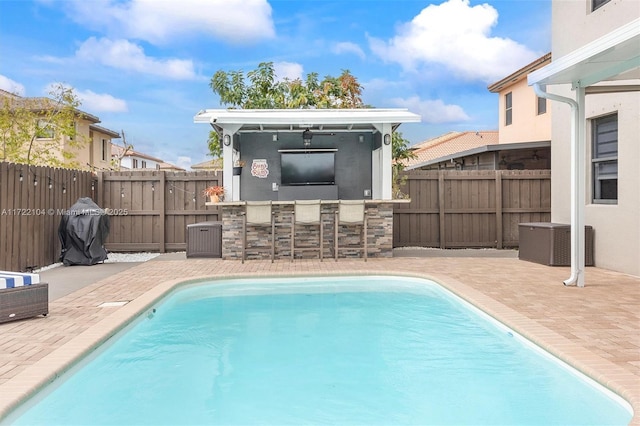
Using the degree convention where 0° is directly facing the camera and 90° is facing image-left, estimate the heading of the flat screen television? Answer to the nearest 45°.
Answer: approximately 0°

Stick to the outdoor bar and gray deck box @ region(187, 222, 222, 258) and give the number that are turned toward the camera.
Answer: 2

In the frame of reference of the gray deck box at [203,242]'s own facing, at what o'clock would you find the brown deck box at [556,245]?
the brown deck box at [556,245] is roughly at 10 o'clock from the gray deck box at [203,242].

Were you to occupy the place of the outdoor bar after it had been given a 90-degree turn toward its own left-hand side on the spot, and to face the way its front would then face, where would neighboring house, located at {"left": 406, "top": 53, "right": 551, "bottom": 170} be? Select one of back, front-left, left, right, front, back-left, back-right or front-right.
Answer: front-left

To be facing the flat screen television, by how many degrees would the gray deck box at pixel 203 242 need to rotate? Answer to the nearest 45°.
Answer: approximately 90° to its left

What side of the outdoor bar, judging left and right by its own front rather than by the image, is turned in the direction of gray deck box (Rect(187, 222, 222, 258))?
right

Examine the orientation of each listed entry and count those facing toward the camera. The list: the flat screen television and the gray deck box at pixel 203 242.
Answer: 2

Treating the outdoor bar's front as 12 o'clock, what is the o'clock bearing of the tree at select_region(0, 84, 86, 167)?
The tree is roughly at 4 o'clock from the outdoor bar.

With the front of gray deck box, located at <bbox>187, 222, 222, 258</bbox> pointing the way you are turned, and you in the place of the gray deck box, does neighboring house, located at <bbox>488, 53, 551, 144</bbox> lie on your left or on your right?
on your left

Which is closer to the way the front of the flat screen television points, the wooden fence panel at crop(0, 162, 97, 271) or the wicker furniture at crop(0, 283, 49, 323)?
the wicker furniture

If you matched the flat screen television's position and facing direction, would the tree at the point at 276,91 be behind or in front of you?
behind
